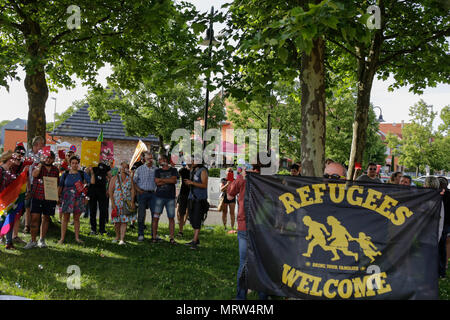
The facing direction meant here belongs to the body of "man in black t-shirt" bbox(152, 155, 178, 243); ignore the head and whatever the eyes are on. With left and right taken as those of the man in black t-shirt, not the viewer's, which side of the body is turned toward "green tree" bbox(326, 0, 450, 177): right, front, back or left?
left

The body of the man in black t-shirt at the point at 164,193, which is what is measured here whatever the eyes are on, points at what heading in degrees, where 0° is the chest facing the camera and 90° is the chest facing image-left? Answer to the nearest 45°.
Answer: approximately 0°

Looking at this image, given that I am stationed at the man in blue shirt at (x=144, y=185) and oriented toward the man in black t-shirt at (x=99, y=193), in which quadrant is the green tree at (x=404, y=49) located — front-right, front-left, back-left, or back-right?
back-right

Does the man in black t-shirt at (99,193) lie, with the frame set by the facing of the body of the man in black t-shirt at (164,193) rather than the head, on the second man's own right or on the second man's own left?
on the second man's own right

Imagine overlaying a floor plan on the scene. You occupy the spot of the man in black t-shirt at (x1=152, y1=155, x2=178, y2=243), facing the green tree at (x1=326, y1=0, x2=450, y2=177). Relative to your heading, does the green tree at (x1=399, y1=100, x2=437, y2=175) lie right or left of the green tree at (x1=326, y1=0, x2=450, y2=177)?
left

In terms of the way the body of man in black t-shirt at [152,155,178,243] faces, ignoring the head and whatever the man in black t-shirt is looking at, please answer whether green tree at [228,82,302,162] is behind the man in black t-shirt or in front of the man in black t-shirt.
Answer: behind
